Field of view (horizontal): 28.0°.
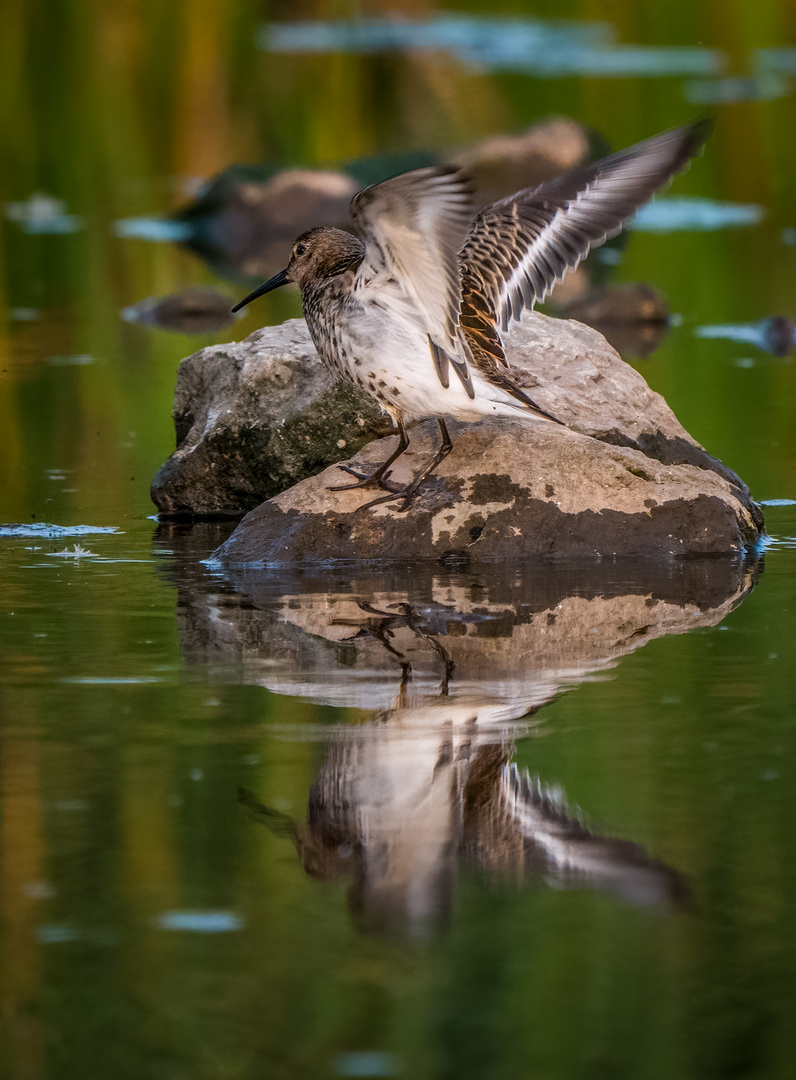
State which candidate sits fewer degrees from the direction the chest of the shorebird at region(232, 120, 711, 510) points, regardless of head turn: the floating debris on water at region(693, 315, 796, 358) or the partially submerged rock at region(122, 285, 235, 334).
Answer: the partially submerged rock

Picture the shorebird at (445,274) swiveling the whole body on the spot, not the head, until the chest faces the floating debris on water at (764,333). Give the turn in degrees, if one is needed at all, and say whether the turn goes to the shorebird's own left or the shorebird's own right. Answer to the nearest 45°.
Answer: approximately 90° to the shorebird's own right

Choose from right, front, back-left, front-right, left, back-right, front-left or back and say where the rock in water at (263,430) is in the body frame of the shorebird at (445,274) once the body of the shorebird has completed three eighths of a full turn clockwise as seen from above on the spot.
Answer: left

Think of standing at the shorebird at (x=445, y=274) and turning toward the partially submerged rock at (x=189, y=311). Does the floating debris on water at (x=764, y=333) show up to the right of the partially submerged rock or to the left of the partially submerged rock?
right

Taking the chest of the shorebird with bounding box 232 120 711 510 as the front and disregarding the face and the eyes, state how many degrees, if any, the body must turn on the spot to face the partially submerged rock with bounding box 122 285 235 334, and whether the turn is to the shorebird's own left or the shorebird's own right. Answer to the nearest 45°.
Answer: approximately 90° to the shorebird's own right

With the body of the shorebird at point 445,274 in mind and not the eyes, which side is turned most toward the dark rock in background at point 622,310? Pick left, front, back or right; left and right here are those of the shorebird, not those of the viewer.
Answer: right

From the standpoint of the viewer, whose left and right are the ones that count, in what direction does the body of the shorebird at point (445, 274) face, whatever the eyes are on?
facing to the left of the viewer
